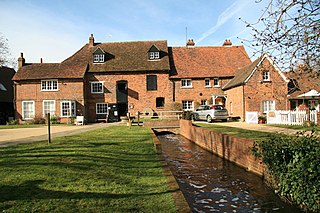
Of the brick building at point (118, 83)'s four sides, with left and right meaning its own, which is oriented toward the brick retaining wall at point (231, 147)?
front

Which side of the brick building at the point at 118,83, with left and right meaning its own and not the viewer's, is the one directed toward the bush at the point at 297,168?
front

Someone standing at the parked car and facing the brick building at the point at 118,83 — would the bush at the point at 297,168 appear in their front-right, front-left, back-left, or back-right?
back-left

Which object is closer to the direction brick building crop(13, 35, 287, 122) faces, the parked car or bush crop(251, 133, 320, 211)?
the bush

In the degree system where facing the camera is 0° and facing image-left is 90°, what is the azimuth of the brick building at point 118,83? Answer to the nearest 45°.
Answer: approximately 0°

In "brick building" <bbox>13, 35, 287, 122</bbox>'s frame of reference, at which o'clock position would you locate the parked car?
The parked car is roughly at 10 o'clock from the brick building.
